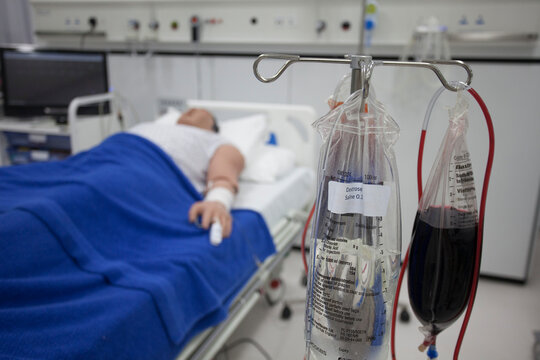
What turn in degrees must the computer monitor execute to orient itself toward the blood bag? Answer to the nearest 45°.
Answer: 0° — it already faces it

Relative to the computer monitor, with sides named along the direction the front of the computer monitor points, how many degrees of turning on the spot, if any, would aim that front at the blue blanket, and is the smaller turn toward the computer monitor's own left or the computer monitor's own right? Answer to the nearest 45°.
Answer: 0° — it already faces it

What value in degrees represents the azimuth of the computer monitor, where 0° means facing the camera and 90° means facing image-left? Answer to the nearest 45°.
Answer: approximately 0°

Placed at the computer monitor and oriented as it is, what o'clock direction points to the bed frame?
The bed frame is roughly at 11 o'clock from the computer monitor.

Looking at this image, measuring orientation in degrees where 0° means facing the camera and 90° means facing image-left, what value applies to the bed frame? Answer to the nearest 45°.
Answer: approximately 45°

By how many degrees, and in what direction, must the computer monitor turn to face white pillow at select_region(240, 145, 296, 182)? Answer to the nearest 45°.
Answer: approximately 45° to its left
